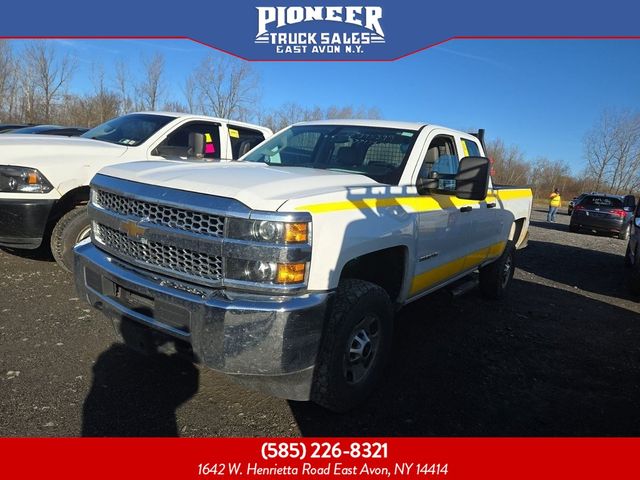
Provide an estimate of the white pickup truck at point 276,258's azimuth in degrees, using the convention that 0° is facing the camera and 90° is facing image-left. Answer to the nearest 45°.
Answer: approximately 45°

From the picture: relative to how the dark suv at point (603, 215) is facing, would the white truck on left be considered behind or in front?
behind

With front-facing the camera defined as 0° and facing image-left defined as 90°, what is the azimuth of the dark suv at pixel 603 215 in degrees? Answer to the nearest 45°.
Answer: approximately 225°

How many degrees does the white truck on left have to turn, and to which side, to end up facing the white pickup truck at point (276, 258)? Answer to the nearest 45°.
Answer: approximately 90° to its left

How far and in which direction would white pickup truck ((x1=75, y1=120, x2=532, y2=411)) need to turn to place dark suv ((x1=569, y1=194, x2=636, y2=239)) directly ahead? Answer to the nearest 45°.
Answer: approximately 180°

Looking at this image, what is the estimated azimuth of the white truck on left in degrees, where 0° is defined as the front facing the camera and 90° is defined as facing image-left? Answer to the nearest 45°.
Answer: approximately 45°

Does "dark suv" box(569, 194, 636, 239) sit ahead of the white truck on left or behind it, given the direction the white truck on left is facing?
behind

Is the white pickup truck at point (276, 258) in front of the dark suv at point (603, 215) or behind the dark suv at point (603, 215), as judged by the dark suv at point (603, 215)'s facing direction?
behind

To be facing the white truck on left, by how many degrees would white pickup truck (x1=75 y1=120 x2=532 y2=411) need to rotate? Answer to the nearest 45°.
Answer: approximately 90° to its right

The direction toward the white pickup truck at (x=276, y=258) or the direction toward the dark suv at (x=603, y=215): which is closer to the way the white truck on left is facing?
the white pickup truck
